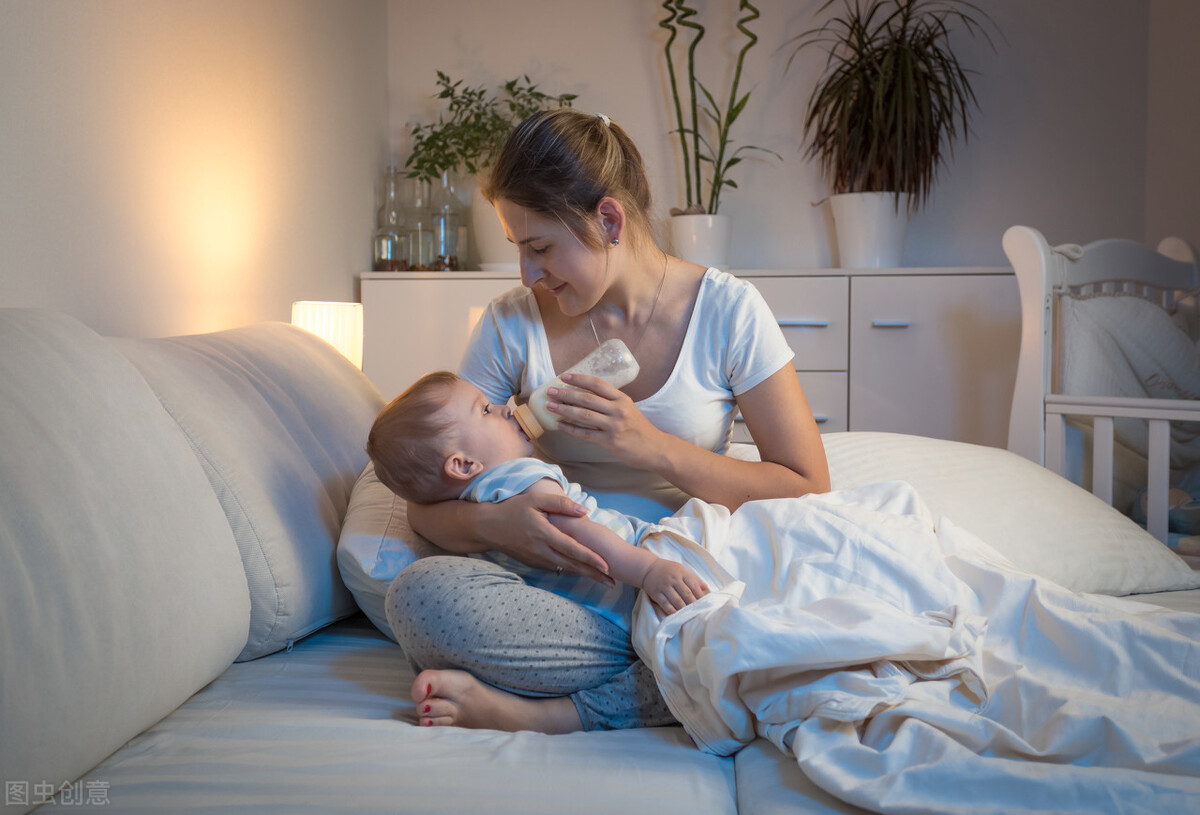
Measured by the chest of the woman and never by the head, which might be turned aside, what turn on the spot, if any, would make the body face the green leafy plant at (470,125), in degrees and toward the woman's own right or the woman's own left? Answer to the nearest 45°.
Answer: approximately 135° to the woman's own right

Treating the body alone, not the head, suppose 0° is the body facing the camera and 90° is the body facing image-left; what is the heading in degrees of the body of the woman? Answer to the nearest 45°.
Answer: approximately 45°

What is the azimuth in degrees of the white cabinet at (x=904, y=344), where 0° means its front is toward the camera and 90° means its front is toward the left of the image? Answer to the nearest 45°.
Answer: approximately 0°

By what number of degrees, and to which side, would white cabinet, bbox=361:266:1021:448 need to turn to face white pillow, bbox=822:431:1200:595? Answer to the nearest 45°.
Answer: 0° — it already faces it

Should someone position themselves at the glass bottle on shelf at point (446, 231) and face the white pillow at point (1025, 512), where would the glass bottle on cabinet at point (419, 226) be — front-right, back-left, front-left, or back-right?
back-right

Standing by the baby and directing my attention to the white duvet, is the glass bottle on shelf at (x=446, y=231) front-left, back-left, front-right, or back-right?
back-left

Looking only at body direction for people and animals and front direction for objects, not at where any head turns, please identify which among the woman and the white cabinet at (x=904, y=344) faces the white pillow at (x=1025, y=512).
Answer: the white cabinet
